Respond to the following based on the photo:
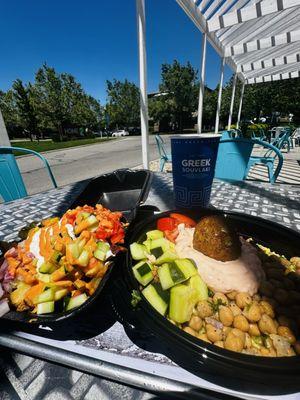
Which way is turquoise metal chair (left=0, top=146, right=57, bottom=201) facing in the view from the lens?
facing the viewer and to the right of the viewer

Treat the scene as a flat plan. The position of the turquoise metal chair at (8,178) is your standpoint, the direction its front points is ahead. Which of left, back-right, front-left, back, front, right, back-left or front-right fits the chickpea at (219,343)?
front-right

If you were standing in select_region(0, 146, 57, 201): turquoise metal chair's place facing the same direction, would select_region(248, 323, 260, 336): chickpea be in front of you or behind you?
in front

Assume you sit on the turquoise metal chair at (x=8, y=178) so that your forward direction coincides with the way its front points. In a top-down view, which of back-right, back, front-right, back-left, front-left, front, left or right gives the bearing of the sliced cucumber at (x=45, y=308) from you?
front-right

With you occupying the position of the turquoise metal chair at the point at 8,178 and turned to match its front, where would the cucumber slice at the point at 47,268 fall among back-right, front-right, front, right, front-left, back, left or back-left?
front-right

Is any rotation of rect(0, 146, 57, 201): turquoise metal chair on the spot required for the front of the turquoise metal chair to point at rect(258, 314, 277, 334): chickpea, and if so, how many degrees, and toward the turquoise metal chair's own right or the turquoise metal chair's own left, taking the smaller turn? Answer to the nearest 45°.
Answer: approximately 45° to the turquoise metal chair's own right

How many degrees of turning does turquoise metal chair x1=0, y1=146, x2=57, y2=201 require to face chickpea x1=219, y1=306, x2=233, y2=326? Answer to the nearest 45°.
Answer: approximately 45° to its right

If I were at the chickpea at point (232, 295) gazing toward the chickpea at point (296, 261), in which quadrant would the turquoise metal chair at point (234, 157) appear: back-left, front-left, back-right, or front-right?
front-left

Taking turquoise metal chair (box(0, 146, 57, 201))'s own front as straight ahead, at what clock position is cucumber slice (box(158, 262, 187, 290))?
The cucumber slice is roughly at 1 o'clock from the turquoise metal chair.

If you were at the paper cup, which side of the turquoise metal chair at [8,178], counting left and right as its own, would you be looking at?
front

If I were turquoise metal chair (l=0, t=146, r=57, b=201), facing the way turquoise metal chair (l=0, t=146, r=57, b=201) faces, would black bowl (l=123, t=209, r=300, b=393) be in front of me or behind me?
in front

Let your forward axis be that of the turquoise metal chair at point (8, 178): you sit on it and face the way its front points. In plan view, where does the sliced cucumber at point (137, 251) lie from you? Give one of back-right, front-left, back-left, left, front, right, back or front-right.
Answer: front-right

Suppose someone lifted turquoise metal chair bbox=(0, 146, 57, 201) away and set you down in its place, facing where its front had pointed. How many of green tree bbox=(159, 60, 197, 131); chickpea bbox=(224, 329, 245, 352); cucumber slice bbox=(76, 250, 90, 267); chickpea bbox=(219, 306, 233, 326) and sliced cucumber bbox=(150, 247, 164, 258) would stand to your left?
1

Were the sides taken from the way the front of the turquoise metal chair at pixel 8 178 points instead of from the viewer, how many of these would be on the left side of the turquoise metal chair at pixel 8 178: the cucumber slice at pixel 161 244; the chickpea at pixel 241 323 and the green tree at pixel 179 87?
1
